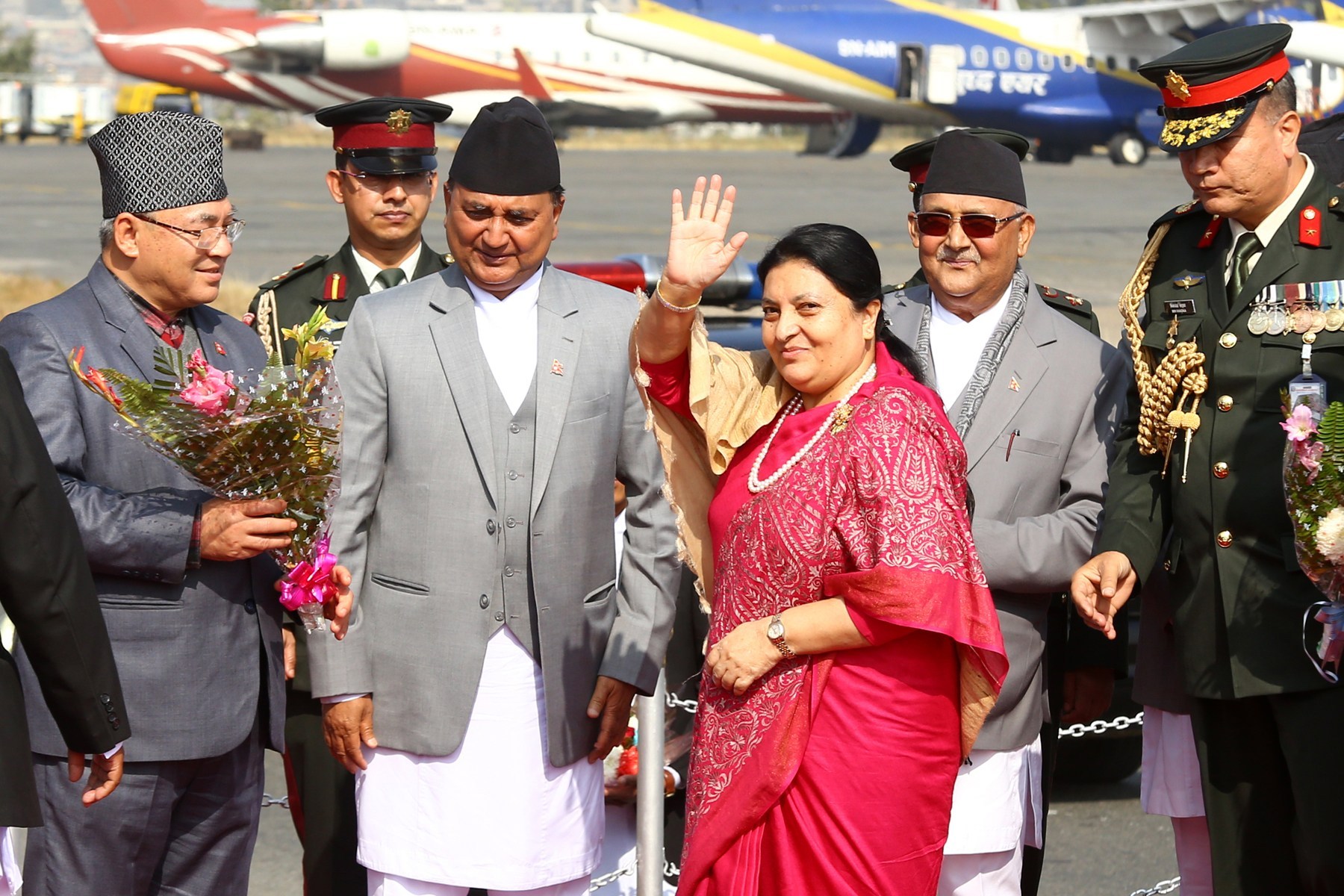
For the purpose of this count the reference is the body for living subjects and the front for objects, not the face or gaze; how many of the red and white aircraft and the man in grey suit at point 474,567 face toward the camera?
1

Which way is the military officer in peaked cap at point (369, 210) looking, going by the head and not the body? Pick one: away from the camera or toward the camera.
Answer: toward the camera

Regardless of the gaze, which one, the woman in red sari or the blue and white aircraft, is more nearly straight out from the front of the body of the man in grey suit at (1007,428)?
the woman in red sari

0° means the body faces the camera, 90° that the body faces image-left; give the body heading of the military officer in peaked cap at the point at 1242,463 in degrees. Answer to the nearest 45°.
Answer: approximately 45°

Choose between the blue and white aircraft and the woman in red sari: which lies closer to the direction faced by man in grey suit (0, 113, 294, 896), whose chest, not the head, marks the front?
the woman in red sari

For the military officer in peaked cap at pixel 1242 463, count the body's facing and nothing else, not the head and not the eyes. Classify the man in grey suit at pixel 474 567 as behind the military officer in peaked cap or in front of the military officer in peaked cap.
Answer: in front

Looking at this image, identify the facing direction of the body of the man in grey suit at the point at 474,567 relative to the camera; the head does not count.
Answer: toward the camera

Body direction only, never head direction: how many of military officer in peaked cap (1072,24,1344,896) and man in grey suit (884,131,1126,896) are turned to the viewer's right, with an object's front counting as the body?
0

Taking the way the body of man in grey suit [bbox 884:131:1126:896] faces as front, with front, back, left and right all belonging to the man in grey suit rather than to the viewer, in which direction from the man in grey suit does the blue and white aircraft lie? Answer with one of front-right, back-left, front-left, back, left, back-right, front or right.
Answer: back-right

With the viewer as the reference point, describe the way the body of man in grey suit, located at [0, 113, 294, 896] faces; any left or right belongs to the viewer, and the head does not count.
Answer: facing the viewer and to the right of the viewer

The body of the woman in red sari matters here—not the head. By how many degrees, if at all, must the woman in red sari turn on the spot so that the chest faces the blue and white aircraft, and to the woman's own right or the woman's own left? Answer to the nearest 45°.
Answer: approximately 135° to the woman's own right

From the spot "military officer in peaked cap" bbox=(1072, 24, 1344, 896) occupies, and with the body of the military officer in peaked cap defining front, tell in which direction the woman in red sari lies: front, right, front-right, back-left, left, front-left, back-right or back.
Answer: front

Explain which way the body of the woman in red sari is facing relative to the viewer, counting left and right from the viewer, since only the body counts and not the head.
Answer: facing the viewer and to the left of the viewer
